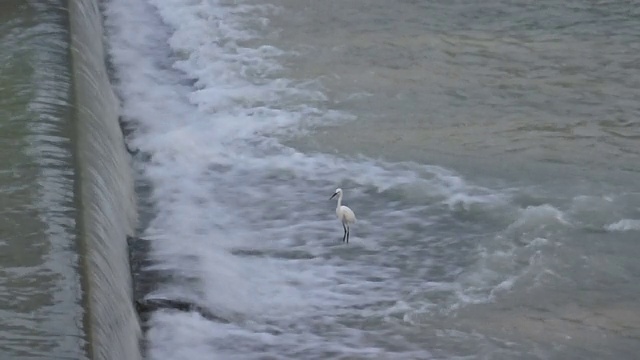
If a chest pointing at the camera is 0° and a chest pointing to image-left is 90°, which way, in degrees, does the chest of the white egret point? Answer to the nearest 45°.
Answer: approximately 90°

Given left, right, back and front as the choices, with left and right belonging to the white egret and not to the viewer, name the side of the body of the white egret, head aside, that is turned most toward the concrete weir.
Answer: front
